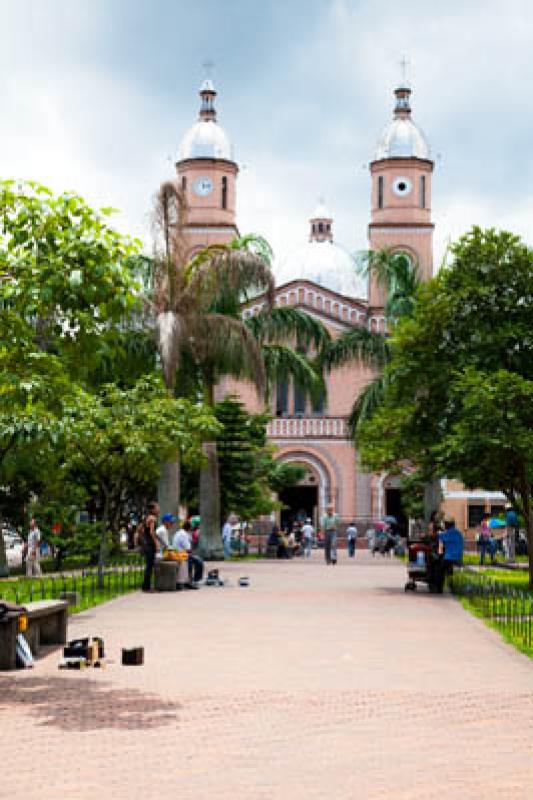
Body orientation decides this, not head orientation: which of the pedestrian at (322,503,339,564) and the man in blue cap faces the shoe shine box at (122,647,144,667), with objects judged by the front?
the pedestrian

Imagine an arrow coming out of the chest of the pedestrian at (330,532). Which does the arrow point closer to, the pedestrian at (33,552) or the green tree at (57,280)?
the green tree

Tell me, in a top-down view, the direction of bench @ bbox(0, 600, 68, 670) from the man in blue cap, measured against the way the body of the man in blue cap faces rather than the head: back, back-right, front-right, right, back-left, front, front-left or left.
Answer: right

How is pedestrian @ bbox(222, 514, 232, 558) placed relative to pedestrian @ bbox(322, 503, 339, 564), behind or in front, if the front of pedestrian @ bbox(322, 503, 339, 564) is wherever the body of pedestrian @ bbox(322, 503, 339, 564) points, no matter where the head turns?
behind

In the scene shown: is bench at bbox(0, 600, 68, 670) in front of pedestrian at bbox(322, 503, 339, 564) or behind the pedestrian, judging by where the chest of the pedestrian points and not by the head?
in front

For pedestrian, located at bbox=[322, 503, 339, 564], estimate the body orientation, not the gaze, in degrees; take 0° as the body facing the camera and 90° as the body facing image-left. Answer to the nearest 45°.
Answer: approximately 0°

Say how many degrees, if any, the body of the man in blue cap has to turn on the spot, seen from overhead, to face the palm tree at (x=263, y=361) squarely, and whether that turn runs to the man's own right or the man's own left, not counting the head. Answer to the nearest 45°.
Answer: approximately 90° to the man's own left

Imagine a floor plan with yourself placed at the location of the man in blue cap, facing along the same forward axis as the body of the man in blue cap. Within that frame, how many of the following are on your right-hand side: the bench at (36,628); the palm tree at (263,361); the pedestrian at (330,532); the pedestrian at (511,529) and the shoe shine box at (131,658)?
2

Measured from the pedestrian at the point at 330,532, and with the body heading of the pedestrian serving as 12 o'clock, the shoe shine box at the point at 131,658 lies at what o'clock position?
The shoe shine box is roughly at 12 o'clock from the pedestrian.
